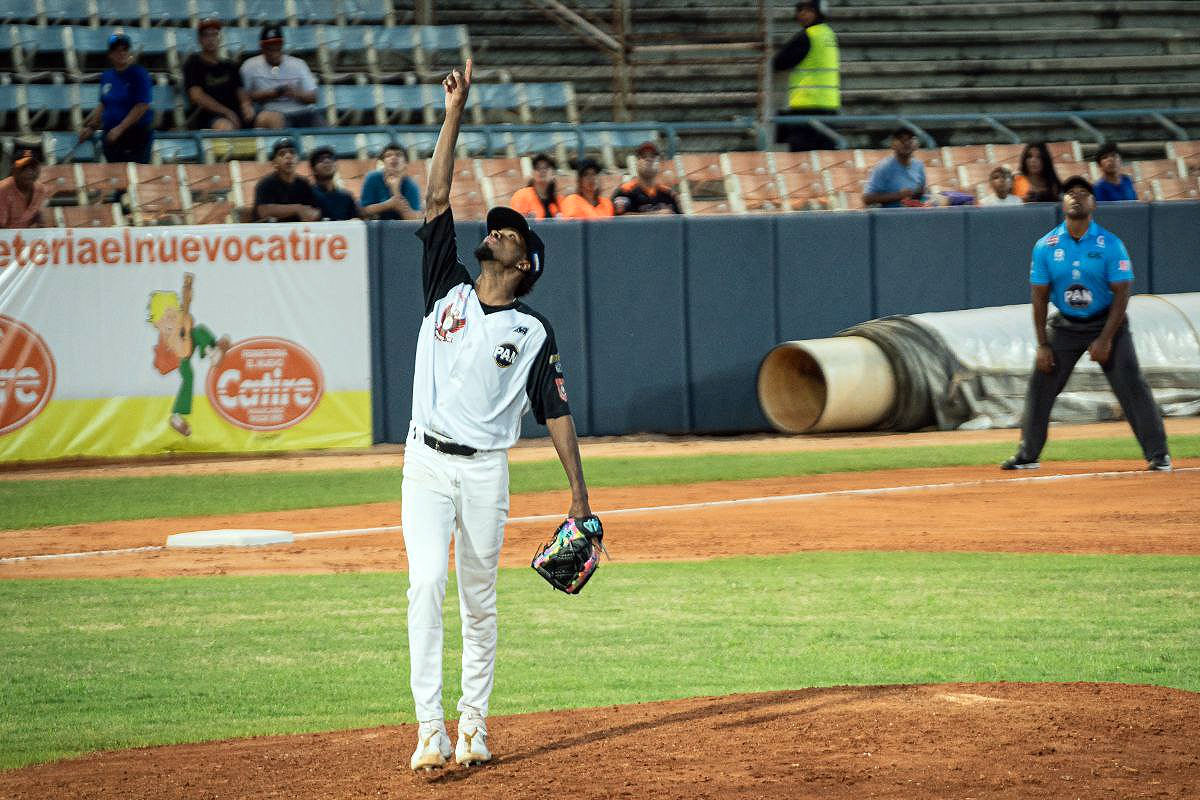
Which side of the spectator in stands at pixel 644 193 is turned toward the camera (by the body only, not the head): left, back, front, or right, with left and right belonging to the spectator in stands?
front

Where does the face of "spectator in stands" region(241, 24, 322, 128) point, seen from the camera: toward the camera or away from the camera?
toward the camera

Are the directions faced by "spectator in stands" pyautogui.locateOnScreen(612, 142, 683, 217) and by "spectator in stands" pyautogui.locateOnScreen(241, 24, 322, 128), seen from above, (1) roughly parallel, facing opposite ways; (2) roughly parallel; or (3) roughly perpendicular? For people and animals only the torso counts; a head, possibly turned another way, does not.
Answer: roughly parallel

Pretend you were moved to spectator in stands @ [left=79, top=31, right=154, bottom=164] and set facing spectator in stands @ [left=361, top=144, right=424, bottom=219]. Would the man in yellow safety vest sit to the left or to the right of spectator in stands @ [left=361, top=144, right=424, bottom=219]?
left

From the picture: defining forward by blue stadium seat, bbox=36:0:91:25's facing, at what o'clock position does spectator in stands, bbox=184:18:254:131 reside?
The spectator in stands is roughly at 11 o'clock from the blue stadium seat.

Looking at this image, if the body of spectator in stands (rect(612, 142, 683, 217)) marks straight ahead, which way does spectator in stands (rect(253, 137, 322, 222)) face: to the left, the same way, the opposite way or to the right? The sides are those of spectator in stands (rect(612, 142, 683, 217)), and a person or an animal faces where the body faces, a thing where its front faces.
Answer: the same way

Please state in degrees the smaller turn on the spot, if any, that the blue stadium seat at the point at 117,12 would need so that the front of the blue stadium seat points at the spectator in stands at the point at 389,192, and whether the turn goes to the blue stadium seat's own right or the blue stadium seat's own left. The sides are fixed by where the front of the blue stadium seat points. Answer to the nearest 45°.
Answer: approximately 45° to the blue stadium seat's own left

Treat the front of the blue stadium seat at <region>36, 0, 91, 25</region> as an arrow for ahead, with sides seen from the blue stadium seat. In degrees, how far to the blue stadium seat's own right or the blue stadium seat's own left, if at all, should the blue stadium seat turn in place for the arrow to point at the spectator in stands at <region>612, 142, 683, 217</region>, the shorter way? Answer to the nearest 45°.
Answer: approximately 45° to the blue stadium seat's own left

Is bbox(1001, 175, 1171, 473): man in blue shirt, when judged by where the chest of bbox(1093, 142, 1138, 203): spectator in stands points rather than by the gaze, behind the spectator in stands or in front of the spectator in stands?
in front

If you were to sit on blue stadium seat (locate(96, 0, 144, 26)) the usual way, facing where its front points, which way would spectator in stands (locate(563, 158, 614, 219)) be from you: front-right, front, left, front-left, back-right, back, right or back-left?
front-left

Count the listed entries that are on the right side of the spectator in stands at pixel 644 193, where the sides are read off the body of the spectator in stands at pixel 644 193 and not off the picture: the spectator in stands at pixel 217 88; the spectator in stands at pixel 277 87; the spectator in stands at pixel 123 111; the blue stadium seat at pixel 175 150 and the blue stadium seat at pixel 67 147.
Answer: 5

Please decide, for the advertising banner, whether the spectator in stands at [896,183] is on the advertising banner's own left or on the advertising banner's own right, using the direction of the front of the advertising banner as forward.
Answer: on the advertising banner's own left

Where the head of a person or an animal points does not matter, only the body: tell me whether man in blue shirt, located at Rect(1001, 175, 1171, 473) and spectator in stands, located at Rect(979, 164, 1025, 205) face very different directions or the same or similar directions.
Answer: same or similar directions

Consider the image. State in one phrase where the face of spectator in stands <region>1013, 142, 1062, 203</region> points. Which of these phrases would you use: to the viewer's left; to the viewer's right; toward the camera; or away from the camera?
toward the camera

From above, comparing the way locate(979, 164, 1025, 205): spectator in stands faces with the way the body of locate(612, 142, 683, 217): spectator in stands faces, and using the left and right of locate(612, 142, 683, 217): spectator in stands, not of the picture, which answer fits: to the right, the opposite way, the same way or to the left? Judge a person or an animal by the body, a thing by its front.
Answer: the same way

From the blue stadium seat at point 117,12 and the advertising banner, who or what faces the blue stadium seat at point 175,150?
the blue stadium seat at point 117,12

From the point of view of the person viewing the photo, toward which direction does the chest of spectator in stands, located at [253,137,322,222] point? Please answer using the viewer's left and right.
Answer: facing the viewer

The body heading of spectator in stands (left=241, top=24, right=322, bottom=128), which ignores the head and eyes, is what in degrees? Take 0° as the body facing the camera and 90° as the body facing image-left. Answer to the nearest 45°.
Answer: approximately 0°

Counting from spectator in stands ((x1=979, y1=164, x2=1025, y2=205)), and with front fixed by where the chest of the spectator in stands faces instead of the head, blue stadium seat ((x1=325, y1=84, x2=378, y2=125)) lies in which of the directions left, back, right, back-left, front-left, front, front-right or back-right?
right

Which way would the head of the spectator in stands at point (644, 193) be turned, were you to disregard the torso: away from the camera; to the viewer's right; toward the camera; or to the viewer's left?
toward the camera
